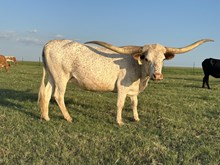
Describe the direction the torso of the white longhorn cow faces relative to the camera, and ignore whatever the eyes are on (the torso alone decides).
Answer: to the viewer's right

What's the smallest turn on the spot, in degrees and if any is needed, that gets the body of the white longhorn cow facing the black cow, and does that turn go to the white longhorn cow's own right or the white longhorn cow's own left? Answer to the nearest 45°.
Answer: approximately 45° to the white longhorn cow's own left
